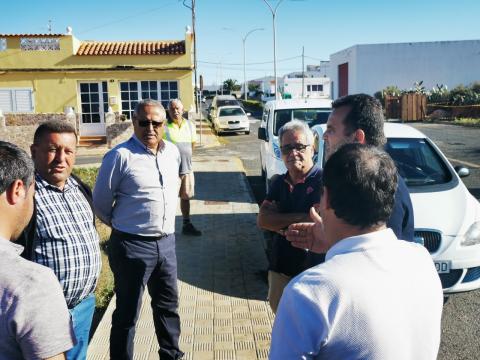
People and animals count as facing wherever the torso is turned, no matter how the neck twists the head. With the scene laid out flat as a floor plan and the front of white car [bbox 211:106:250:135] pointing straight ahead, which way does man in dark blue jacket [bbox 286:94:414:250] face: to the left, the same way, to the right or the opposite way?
to the right

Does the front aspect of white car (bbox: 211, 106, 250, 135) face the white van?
yes

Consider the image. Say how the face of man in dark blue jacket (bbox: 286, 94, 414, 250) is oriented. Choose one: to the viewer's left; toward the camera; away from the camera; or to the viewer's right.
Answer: to the viewer's left

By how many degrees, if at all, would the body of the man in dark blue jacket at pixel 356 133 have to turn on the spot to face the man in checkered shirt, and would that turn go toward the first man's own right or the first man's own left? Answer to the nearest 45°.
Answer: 0° — they already face them

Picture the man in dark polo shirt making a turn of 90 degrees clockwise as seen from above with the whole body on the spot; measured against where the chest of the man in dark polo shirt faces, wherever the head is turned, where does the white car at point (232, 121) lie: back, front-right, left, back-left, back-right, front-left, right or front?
front-right

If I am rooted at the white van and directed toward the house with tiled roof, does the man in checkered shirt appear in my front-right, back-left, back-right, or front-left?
back-left

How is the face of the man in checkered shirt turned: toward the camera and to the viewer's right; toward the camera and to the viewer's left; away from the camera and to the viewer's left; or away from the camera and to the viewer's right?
toward the camera and to the viewer's right

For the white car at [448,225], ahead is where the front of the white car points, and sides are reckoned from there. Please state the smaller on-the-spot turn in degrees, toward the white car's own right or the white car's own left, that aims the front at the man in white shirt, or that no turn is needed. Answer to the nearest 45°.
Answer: approximately 45° to the white car's own right

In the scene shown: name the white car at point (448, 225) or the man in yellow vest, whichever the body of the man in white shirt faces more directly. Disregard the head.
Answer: the man in yellow vest

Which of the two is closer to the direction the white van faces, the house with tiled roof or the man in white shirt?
the man in white shirt

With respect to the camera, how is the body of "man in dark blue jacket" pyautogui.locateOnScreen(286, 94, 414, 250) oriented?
to the viewer's left

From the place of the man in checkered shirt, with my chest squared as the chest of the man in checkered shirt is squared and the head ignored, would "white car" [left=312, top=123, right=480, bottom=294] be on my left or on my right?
on my left

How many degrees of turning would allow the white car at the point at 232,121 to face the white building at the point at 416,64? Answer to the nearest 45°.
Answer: approximately 135° to its left
